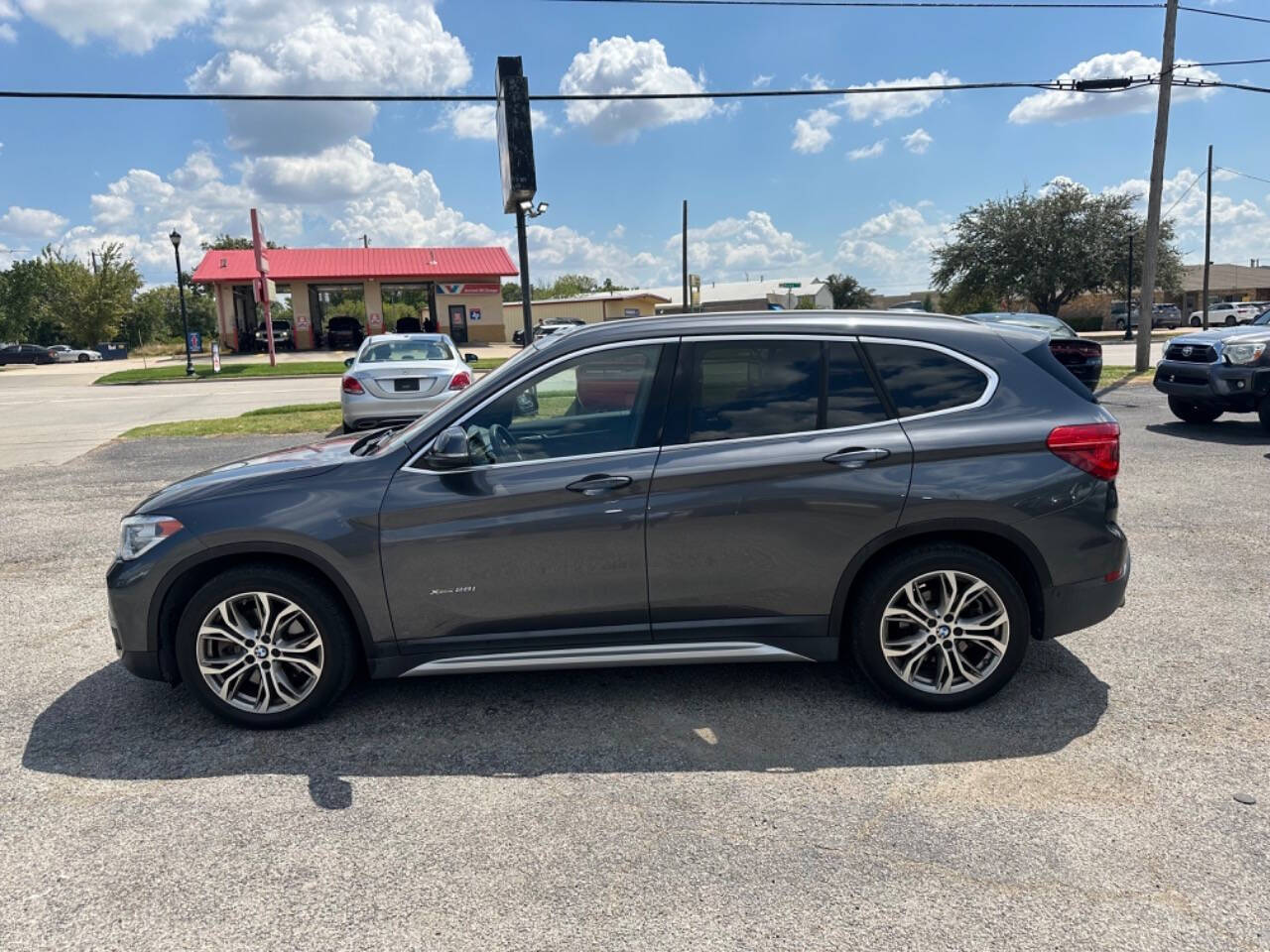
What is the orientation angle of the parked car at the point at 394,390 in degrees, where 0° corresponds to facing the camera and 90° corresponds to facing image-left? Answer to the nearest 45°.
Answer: approximately 180°

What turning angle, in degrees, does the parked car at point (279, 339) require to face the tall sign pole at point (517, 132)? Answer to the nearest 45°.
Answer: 0° — it already faces it

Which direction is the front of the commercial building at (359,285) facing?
toward the camera

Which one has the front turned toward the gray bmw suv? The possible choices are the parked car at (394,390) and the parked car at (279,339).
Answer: the parked car at (279,339)

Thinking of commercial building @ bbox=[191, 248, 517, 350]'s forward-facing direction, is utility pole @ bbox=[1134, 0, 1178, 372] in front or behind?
in front

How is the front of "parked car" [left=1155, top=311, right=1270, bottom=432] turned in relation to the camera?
facing the viewer and to the left of the viewer

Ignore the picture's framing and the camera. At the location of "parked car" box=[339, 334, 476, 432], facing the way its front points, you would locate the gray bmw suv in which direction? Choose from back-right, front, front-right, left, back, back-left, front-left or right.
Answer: back

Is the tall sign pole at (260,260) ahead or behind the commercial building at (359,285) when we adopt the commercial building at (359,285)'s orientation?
ahead

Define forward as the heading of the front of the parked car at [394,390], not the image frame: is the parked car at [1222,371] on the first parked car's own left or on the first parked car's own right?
on the first parked car's own right

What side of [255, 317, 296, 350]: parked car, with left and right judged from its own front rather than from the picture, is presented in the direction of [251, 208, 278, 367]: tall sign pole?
front

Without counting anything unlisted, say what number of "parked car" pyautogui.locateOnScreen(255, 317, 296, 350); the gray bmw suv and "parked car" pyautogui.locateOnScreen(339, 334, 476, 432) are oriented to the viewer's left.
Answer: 1

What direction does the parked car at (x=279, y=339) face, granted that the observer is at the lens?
facing the viewer

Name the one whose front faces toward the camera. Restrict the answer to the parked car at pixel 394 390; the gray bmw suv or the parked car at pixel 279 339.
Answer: the parked car at pixel 279 339

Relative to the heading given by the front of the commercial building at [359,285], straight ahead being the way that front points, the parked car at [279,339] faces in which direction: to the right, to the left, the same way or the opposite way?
the same way

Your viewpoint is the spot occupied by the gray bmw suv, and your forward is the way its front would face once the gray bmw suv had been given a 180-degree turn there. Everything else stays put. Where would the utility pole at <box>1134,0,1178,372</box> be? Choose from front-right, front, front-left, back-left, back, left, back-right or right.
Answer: front-left

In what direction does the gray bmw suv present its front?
to the viewer's left

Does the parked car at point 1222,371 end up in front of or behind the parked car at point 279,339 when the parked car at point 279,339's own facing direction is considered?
in front

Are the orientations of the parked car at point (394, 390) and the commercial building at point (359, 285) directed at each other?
yes
